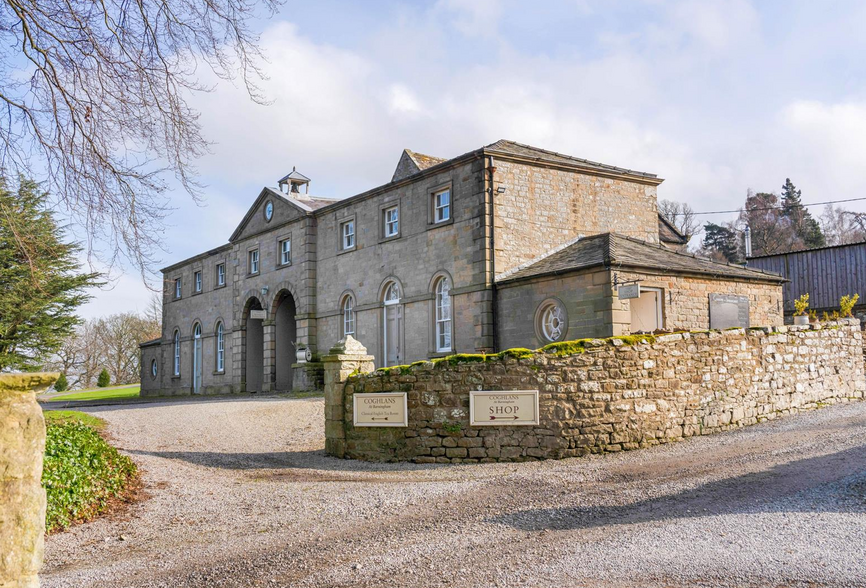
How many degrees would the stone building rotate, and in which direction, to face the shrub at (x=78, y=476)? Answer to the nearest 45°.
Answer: approximately 45° to its left

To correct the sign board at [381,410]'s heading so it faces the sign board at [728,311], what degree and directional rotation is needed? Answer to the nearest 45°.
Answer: approximately 135° to its left

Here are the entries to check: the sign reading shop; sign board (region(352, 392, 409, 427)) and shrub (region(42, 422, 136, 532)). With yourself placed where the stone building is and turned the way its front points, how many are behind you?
0

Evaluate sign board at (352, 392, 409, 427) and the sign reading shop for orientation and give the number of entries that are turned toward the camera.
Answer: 2

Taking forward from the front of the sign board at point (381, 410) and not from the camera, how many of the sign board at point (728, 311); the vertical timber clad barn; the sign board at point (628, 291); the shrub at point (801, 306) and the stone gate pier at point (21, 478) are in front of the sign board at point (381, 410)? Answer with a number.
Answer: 1

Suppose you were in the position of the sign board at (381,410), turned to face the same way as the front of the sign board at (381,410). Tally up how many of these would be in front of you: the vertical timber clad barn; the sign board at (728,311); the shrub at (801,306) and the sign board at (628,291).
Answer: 0

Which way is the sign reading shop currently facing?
toward the camera

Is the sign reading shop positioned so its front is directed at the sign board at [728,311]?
no

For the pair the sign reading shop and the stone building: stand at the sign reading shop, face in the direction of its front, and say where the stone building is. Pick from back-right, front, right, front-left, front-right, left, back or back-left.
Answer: back

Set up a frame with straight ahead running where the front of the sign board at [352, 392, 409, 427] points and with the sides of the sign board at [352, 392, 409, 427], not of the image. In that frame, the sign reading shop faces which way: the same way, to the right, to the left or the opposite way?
the same way

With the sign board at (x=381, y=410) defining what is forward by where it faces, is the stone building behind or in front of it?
behind

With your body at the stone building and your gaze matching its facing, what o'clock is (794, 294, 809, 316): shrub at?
The shrub is roughly at 8 o'clock from the stone building.

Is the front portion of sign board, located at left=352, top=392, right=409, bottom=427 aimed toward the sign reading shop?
no

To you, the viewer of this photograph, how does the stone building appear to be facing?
facing the viewer and to the left of the viewer

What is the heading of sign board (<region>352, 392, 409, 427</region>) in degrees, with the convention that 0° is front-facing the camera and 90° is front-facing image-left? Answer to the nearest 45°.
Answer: approximately 0°

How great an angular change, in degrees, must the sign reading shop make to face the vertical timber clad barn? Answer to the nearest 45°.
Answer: approximately 135° to its left

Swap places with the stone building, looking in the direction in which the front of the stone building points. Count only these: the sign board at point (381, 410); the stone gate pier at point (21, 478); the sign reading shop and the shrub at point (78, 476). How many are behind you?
0

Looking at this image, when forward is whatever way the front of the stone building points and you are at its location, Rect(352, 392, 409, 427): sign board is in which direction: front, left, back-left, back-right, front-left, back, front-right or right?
front-left

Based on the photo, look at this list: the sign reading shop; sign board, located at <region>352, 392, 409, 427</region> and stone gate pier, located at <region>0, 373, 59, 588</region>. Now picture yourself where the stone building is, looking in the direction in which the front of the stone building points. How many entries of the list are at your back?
0
